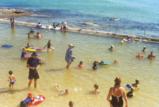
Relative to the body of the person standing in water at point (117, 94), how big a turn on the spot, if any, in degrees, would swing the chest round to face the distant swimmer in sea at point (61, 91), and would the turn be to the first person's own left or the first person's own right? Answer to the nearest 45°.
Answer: approximately 45° to the first person's own left

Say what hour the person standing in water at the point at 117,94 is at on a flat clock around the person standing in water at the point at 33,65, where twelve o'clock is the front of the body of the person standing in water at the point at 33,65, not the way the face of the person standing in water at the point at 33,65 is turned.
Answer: the person standing in water at the point at 117,94 is roughly at 5 o'clock from the person standing in water at the point at 33,65.

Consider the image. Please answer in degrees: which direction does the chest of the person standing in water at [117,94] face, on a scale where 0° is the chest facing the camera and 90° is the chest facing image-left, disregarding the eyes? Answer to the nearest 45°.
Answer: approximately 180°

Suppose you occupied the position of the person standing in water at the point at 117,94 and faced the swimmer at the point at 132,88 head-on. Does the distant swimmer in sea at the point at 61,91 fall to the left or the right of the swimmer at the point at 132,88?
left

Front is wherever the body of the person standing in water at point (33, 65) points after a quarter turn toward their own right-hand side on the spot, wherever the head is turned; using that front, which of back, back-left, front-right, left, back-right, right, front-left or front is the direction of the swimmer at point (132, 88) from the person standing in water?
front

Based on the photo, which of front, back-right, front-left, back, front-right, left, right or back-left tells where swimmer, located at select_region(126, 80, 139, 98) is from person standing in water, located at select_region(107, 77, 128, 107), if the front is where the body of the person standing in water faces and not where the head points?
front

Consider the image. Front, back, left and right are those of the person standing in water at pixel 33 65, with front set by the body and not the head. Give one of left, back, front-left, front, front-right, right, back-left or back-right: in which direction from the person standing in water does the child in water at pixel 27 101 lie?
back

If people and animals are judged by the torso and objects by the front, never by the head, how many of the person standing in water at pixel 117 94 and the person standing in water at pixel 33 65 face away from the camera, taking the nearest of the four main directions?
2
